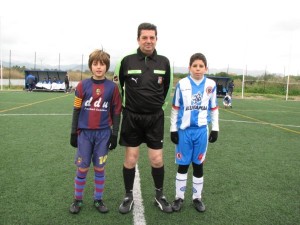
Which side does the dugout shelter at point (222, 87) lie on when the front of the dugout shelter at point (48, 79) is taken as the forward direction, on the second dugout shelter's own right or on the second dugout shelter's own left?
on the second dugout shelter's own left

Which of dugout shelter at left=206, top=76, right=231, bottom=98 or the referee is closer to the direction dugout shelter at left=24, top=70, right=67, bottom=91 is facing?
the referee

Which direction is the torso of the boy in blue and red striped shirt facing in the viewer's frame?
toward the camera

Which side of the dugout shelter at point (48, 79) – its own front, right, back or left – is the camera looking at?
front

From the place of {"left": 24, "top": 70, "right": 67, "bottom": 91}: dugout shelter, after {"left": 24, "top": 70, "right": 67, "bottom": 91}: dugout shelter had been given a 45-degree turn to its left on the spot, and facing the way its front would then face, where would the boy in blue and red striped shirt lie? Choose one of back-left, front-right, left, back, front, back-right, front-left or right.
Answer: front-right

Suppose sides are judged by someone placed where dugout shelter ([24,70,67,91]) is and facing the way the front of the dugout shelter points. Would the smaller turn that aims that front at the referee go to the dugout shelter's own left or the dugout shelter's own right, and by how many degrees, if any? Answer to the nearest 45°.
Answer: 0° — it already faces them
